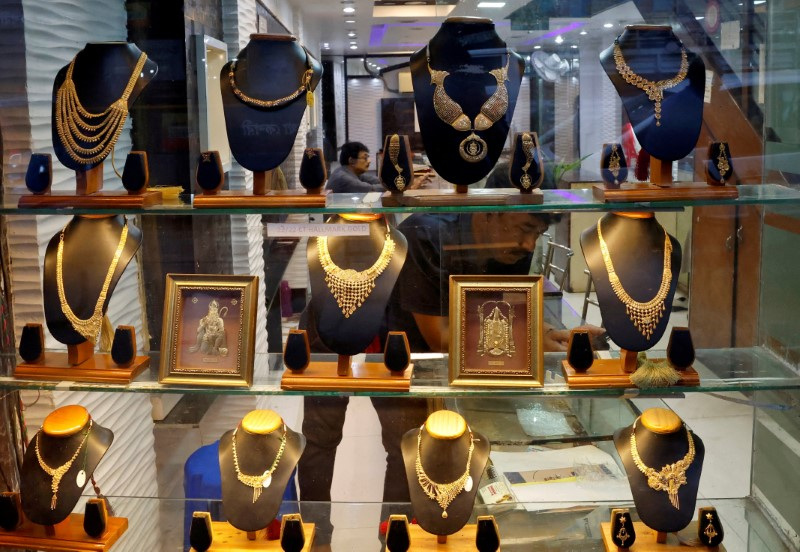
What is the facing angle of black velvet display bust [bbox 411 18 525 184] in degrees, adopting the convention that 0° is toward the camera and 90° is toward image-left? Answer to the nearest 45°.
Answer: approximately 0°

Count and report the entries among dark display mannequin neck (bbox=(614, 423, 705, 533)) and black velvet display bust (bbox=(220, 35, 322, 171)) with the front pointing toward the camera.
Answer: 2
